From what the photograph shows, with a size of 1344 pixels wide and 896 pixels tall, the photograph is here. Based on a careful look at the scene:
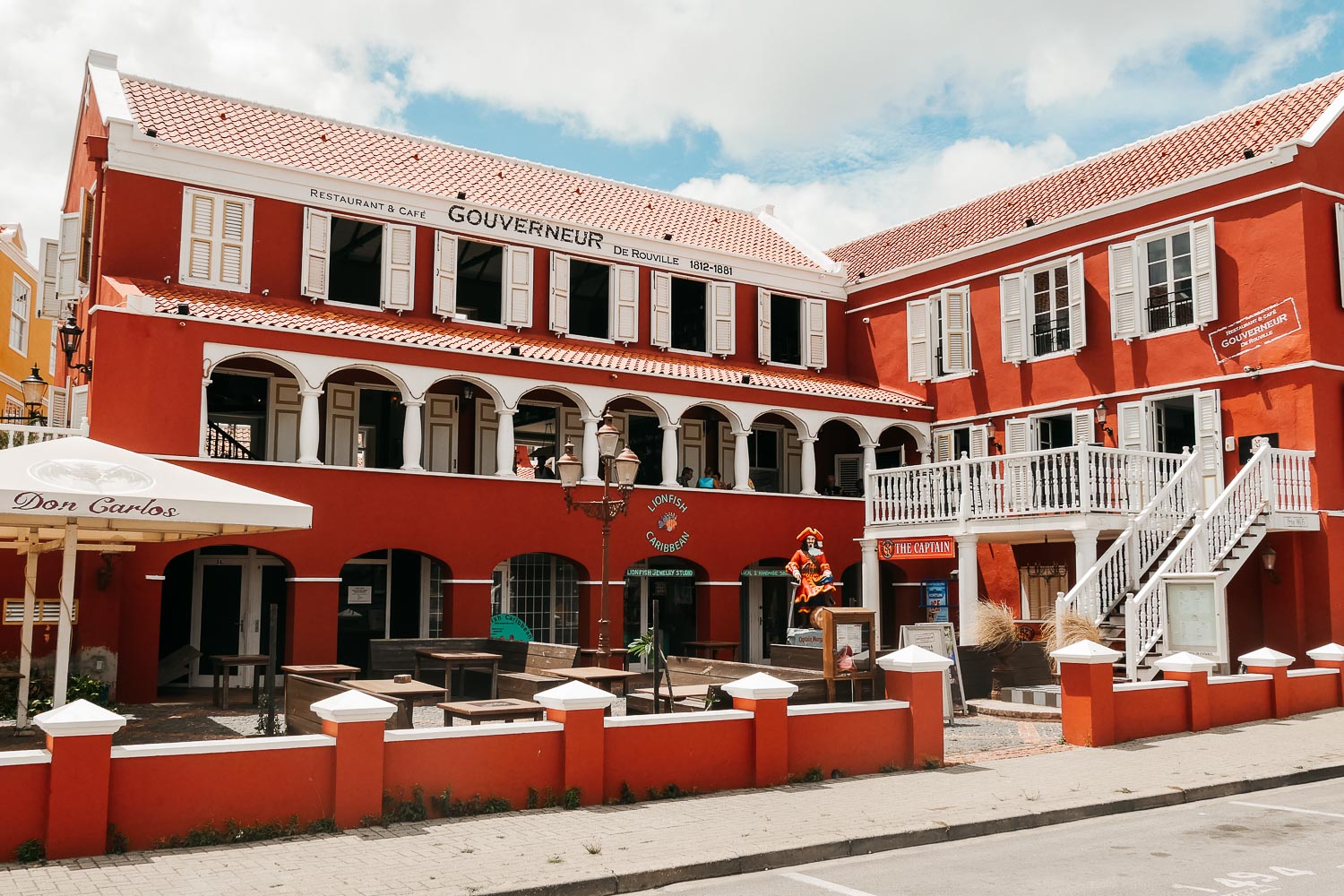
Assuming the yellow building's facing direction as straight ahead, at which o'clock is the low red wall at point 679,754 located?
The low red wall is roughly at 1 o'clock from the yellow building.

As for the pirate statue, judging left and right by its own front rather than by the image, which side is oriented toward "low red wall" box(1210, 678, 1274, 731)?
left

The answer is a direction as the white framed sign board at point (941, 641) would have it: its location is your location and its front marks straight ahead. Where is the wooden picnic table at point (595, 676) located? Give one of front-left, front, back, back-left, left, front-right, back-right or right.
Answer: front-right

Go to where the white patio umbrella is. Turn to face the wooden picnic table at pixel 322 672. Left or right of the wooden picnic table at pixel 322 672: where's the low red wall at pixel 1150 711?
right

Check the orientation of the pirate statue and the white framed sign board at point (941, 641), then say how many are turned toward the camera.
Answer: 2

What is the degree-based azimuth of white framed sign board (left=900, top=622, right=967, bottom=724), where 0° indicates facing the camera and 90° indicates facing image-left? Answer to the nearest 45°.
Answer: approximately 0°

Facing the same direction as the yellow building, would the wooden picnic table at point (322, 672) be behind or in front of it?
in front

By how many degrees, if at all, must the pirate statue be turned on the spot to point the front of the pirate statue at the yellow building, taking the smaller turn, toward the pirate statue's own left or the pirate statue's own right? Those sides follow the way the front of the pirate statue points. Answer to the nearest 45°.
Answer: approximately 135° to the pirate statue's own right

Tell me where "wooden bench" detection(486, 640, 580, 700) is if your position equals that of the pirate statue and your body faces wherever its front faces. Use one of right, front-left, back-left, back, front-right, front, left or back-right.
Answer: right

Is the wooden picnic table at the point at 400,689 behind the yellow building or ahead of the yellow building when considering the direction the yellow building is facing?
ahead

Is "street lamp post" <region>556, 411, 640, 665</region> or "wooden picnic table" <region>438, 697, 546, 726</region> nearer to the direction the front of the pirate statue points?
the wooden picnic table

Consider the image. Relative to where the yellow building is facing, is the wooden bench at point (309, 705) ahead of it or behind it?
ahead

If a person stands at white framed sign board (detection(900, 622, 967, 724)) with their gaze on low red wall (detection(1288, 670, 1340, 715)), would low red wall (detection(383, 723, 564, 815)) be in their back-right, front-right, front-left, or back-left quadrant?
back-right

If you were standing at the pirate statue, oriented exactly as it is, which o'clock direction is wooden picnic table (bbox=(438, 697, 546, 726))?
The wooden picnic table is roughly at 1 o'clock from the pirate statue.
